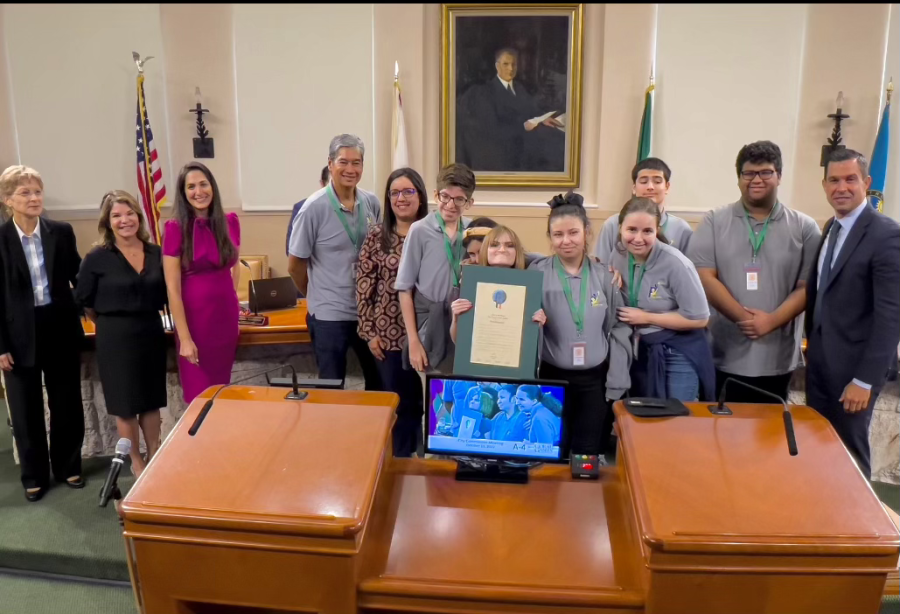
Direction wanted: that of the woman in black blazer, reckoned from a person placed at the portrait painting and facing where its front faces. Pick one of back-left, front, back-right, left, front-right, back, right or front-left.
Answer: front-right

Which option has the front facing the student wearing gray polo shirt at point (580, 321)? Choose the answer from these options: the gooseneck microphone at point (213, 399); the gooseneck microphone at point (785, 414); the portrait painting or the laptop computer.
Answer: the portrait painting

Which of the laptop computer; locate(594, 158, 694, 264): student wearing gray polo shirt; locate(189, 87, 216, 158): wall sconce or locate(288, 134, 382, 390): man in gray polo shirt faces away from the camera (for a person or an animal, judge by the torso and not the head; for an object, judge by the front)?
the laptop computer

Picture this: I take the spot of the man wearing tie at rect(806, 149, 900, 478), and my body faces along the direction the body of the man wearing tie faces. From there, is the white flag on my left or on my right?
on my right

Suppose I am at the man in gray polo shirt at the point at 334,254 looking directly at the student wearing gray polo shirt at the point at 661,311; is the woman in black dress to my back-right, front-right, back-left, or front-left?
back-right

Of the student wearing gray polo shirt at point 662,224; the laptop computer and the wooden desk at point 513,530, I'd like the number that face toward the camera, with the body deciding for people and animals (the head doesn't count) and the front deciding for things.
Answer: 2

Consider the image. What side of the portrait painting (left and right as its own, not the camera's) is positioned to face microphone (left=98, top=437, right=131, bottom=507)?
front

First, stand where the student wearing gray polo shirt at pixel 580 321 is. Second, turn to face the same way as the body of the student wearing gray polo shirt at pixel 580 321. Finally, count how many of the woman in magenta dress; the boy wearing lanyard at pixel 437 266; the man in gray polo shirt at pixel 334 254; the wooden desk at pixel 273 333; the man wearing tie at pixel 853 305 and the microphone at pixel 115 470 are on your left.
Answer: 1

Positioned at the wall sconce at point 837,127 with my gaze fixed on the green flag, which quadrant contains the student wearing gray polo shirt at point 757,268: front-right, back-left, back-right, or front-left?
front-left

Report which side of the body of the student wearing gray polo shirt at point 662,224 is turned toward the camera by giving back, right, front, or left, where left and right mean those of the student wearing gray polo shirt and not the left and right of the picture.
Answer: front

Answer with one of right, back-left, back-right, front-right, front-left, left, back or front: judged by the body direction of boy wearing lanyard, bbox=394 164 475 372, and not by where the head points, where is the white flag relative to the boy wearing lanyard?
back-left

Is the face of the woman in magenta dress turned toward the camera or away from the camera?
toward the camera

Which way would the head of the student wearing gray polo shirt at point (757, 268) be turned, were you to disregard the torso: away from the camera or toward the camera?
toward the camera

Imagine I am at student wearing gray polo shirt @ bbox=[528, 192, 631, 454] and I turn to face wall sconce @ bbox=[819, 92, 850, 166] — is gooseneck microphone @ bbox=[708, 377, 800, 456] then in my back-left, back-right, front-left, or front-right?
back-right

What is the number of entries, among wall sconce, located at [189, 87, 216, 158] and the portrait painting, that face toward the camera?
2

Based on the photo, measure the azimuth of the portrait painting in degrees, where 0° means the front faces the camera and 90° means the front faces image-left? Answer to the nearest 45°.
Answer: approximately 0°

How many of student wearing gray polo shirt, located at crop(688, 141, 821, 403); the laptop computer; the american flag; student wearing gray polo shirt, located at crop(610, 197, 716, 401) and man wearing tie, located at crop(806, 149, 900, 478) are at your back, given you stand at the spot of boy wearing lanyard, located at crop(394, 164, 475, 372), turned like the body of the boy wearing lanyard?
2
